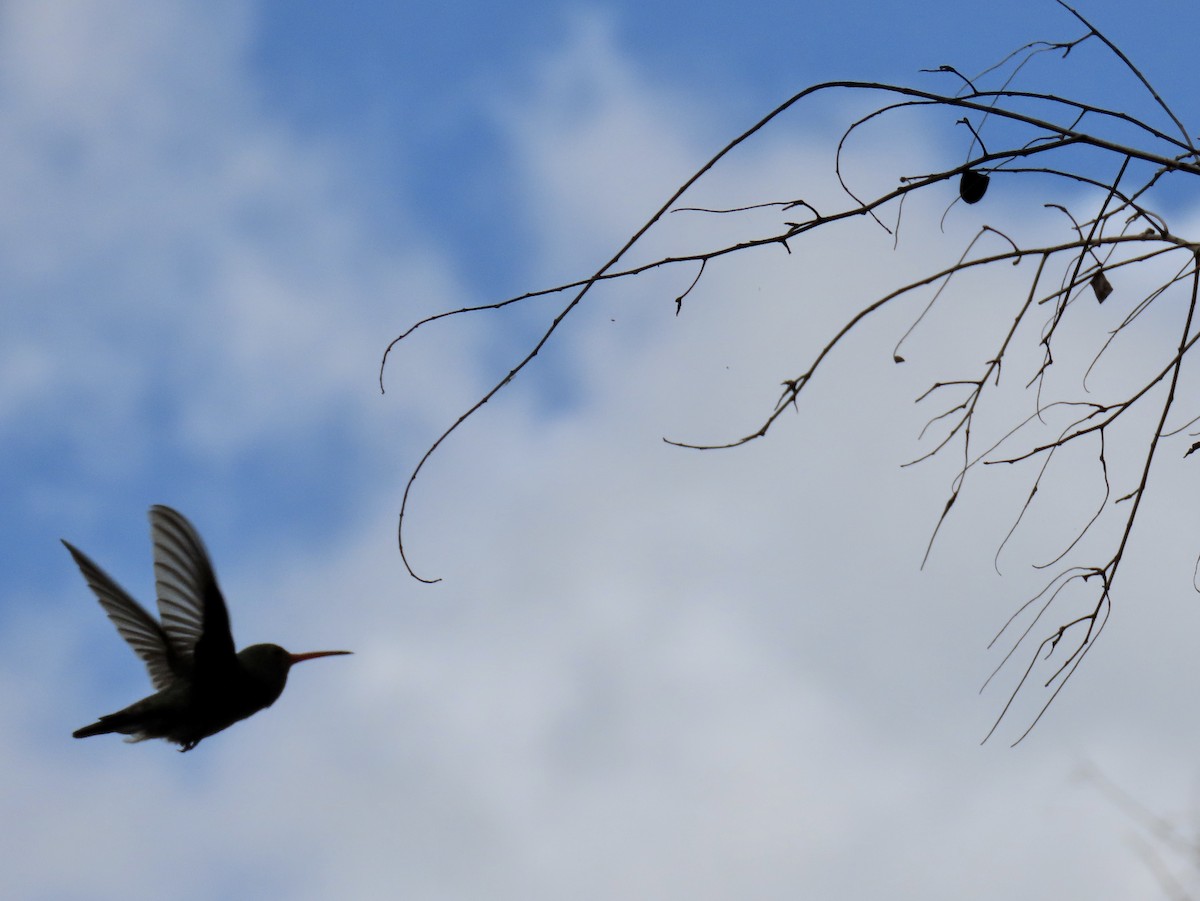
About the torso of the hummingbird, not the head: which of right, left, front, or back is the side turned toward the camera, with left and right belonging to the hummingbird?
right
